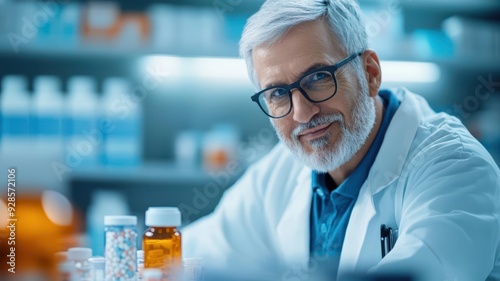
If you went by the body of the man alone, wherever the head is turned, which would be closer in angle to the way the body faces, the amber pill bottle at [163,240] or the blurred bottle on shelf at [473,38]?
the amber pill bottle

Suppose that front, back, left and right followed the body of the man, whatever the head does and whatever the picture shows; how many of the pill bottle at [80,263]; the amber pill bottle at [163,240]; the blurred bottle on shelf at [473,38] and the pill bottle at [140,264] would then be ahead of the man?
3

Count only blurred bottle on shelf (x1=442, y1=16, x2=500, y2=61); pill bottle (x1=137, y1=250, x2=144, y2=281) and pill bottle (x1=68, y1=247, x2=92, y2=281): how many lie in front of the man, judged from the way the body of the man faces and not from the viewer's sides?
2

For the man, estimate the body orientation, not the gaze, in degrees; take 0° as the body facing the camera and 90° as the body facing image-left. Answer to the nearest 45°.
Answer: approximately 45°

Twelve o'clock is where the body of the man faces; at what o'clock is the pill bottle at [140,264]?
The pill bottle is roughly at 12 o'clock from the man.

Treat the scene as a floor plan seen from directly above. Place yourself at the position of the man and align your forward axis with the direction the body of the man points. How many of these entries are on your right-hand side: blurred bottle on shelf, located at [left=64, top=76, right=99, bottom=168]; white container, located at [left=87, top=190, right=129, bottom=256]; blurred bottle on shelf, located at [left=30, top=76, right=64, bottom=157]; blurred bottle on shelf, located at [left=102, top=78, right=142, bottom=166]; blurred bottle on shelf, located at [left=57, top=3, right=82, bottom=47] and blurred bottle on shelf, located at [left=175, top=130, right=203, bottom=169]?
6

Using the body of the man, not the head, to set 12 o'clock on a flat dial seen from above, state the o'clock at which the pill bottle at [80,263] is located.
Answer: The pill bottle is roughly at 12 o'clock from the man.

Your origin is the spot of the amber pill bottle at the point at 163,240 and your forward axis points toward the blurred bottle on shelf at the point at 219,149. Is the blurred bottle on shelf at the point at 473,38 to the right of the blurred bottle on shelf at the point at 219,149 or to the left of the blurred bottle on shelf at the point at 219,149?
right

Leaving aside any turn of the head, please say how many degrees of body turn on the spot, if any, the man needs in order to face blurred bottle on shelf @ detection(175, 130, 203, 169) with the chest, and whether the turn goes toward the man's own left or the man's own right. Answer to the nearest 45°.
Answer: approximately 90° to the man's own right

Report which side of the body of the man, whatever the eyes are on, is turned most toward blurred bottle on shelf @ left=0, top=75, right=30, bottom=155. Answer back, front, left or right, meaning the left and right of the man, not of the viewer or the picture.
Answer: right

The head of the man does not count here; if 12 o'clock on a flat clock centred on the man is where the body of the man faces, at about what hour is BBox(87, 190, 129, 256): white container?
The white container is roughly at 3 o'clock from the man.

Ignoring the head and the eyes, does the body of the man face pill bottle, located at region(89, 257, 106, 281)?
yes

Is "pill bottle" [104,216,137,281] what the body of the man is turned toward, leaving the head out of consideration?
yes

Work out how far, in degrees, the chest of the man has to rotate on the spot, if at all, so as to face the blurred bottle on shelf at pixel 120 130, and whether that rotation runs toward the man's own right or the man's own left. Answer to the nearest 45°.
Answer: approximately 90° to the man's own right

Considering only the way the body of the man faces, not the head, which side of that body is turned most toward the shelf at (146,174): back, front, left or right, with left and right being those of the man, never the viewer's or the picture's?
right
